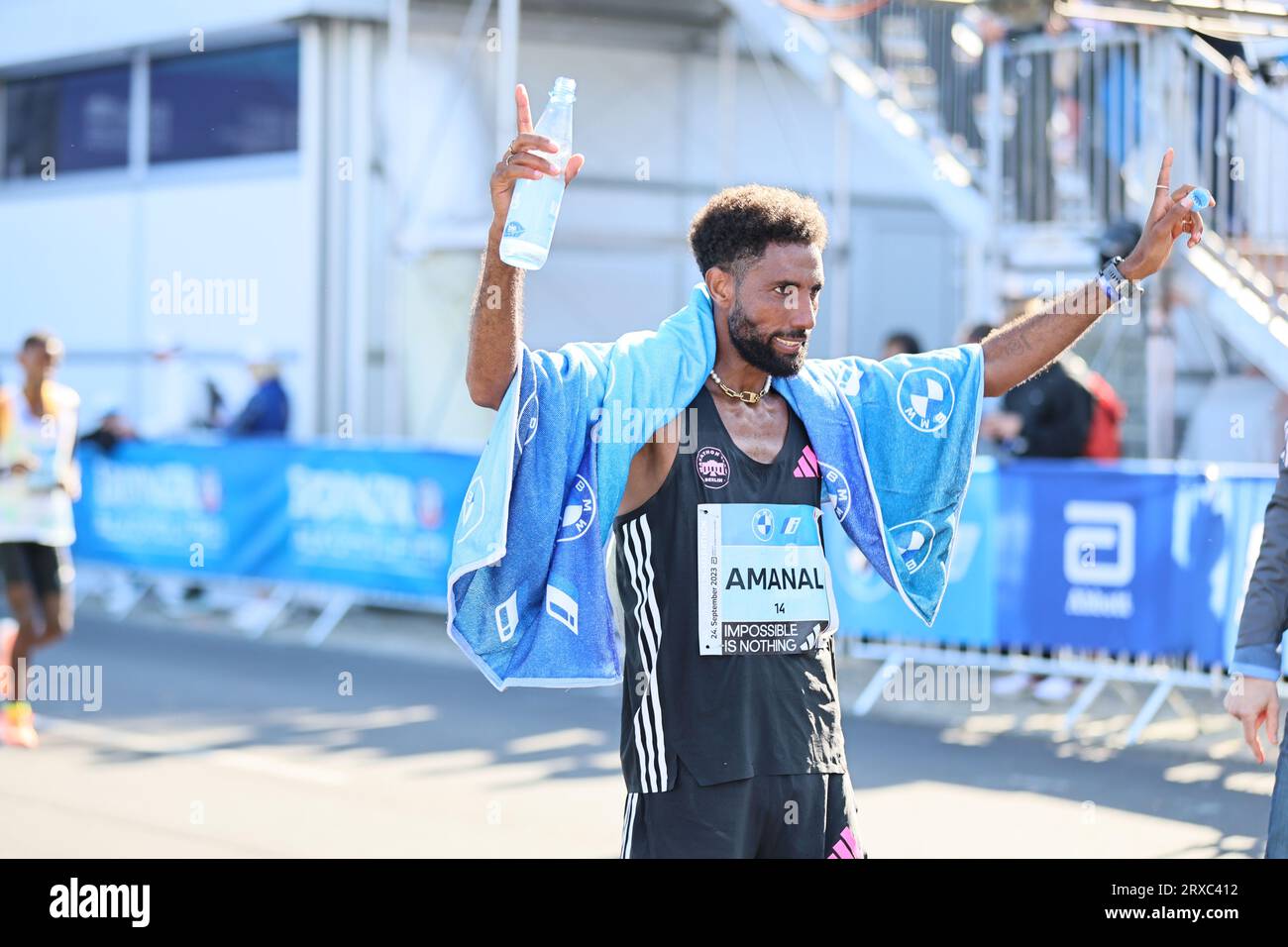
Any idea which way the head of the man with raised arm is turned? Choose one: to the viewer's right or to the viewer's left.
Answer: to the viewer's right

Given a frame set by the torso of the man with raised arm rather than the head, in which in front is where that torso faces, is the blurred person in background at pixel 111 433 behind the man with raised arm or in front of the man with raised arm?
behind

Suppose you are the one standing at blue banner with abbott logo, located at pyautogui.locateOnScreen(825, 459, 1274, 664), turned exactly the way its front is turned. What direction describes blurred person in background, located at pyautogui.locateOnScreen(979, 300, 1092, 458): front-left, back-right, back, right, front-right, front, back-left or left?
back

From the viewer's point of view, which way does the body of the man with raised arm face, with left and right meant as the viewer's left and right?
facing the viewer and to the right of the viewer

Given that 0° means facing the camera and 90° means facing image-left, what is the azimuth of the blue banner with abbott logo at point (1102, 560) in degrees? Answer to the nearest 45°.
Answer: approximately 0°

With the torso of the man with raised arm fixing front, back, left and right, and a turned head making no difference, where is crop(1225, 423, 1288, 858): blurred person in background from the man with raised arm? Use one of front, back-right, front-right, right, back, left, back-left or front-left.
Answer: front-left

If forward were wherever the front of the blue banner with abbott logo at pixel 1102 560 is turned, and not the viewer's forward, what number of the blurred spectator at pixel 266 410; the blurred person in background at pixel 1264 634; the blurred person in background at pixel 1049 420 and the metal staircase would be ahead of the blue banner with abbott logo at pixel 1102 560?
1

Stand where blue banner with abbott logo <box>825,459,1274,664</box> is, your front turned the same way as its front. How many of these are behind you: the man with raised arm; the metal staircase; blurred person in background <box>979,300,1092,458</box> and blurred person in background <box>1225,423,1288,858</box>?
2
